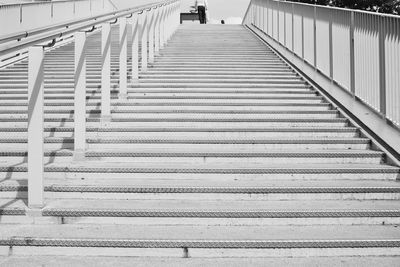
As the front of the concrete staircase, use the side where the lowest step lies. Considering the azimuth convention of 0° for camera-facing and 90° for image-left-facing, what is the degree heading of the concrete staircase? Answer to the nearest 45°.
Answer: approximately 0°
